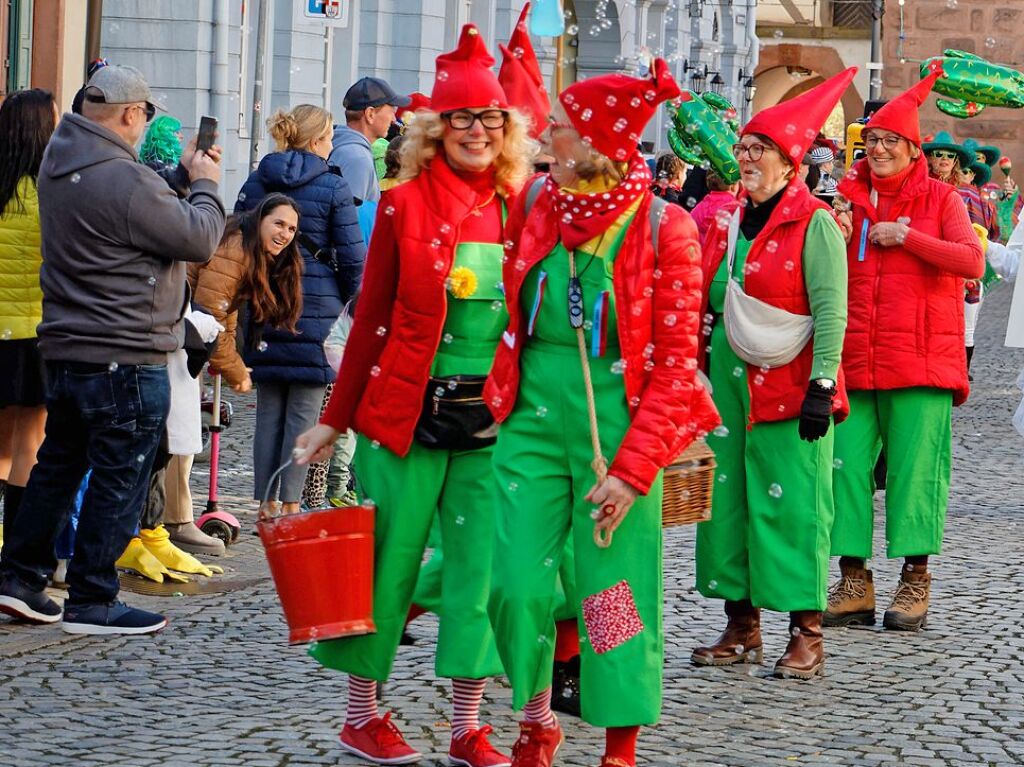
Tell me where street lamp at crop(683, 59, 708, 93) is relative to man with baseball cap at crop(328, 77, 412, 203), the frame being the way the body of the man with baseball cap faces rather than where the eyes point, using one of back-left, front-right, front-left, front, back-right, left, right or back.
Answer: left

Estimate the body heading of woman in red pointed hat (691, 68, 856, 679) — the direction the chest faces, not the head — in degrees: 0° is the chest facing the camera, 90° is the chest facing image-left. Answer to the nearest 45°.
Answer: approximately 45°

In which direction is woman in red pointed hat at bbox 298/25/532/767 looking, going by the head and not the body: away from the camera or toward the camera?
toward the camera

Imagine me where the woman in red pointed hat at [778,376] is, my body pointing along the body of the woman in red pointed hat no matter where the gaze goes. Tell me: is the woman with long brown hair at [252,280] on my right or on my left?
on my right

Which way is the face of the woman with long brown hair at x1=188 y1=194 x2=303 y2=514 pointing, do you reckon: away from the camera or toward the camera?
toward the camera

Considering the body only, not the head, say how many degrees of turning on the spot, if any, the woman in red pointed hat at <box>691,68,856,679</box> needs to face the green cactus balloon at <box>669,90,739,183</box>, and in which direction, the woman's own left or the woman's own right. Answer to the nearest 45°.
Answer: approximately 135° to the woman's own right

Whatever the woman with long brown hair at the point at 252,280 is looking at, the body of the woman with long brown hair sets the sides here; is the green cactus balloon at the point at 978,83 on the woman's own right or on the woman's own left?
on the woman's own left

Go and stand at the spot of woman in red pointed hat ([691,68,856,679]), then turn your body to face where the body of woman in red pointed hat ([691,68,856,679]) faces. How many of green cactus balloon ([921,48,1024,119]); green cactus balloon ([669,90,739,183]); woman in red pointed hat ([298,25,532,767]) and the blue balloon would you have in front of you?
1

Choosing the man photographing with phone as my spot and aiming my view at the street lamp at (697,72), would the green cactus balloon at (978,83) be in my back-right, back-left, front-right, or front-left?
front-right

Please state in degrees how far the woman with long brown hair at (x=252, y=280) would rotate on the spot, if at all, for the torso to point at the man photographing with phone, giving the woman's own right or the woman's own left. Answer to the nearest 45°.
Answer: approximately 45° to the woman's own right

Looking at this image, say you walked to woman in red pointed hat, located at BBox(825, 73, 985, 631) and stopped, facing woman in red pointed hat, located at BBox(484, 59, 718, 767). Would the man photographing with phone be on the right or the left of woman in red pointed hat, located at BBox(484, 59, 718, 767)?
right

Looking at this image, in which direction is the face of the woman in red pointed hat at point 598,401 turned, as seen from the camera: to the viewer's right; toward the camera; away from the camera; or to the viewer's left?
to the viewer's left

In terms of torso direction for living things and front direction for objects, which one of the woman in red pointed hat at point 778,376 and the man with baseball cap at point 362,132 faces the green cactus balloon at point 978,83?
the man with baseball cap

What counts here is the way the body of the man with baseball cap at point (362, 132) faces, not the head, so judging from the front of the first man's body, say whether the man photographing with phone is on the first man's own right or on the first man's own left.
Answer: on the first man's own right
